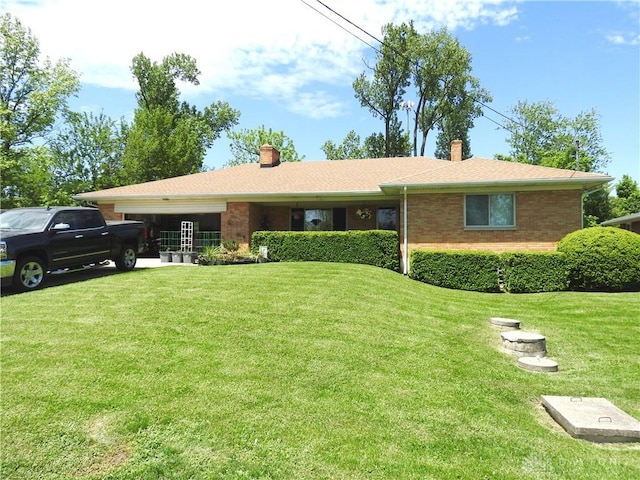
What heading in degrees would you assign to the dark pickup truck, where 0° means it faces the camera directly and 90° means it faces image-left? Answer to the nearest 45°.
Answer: approximately 45°

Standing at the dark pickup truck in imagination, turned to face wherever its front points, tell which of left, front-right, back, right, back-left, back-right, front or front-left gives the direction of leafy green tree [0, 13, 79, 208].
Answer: back-right

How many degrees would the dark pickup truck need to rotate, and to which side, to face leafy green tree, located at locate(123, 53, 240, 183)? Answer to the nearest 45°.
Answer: approximately 135° to its right

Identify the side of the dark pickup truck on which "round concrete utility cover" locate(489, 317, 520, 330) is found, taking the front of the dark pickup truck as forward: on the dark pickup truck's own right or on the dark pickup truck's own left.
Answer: on the dark pickup truck's own left

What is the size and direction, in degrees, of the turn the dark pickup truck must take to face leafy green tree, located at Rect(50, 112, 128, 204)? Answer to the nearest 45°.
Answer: approximately 135° to its right

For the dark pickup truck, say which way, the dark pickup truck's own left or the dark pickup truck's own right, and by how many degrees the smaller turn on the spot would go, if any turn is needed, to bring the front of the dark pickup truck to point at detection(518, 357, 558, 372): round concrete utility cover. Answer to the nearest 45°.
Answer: approximately 90° to the dark pickup truck's own left

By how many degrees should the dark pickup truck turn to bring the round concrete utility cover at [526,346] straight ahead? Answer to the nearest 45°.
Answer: approximately 90° to its left

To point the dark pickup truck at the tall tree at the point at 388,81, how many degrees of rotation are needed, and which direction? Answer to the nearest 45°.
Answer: approximately 180°

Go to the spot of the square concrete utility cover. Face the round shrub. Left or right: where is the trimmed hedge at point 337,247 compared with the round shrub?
left

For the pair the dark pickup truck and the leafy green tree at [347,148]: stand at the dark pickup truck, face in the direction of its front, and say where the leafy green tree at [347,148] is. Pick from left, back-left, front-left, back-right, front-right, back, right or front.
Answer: back

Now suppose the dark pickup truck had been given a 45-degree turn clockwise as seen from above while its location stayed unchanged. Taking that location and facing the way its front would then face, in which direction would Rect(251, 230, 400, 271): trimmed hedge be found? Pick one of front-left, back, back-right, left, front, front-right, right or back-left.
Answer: back

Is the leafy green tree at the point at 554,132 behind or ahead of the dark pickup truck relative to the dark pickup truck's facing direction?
behind

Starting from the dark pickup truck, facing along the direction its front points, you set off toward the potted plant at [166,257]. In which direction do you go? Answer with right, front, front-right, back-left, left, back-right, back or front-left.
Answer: back
